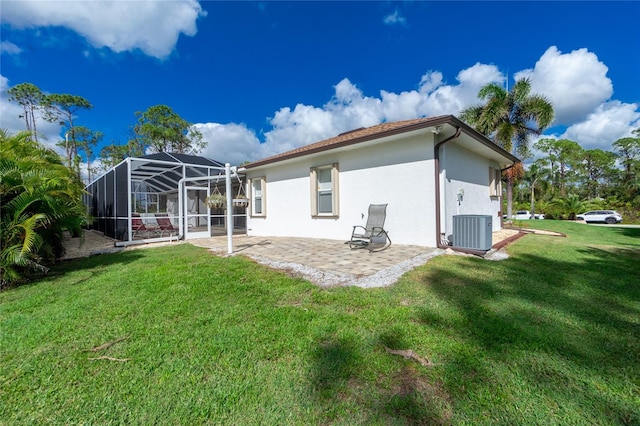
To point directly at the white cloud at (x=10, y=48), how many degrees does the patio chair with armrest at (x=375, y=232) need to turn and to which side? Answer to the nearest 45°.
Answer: approximately 45° to its right

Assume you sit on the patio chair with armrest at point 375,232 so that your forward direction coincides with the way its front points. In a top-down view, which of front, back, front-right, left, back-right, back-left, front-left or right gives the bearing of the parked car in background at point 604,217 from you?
back

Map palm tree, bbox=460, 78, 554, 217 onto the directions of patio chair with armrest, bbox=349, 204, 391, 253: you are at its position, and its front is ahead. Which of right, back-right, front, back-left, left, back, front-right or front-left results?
back

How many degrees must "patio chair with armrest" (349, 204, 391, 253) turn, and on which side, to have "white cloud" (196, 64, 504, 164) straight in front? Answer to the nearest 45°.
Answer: approximately 135° to its right

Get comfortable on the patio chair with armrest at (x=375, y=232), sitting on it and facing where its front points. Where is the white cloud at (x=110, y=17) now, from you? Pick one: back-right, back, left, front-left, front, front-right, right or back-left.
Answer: front-right

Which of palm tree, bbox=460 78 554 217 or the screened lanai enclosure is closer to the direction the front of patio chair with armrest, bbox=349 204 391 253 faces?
the screened lanai enclosure

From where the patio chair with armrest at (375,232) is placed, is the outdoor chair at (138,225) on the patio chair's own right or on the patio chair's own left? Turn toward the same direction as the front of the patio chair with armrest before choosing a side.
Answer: on the patio chair's own right

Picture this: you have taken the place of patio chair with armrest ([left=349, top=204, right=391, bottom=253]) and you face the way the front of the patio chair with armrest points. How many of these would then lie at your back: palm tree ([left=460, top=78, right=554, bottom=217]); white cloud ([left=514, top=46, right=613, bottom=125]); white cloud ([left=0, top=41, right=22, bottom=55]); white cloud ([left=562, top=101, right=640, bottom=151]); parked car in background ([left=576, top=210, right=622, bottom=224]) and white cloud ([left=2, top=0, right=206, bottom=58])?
4

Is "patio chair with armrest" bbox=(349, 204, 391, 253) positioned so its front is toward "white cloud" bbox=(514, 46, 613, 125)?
no

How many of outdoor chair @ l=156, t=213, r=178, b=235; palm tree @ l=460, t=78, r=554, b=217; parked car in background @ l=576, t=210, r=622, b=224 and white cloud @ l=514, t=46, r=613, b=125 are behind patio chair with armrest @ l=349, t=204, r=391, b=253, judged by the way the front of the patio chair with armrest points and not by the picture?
3

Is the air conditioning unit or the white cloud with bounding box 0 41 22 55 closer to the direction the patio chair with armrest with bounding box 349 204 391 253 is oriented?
the white cloud

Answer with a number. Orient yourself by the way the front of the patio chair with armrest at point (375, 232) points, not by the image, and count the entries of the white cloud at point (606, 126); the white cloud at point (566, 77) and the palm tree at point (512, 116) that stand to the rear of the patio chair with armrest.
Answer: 3

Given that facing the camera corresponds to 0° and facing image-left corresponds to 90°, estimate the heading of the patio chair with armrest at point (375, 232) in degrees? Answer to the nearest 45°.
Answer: approximately 45°

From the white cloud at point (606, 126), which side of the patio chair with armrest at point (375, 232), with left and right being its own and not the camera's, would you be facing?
back
